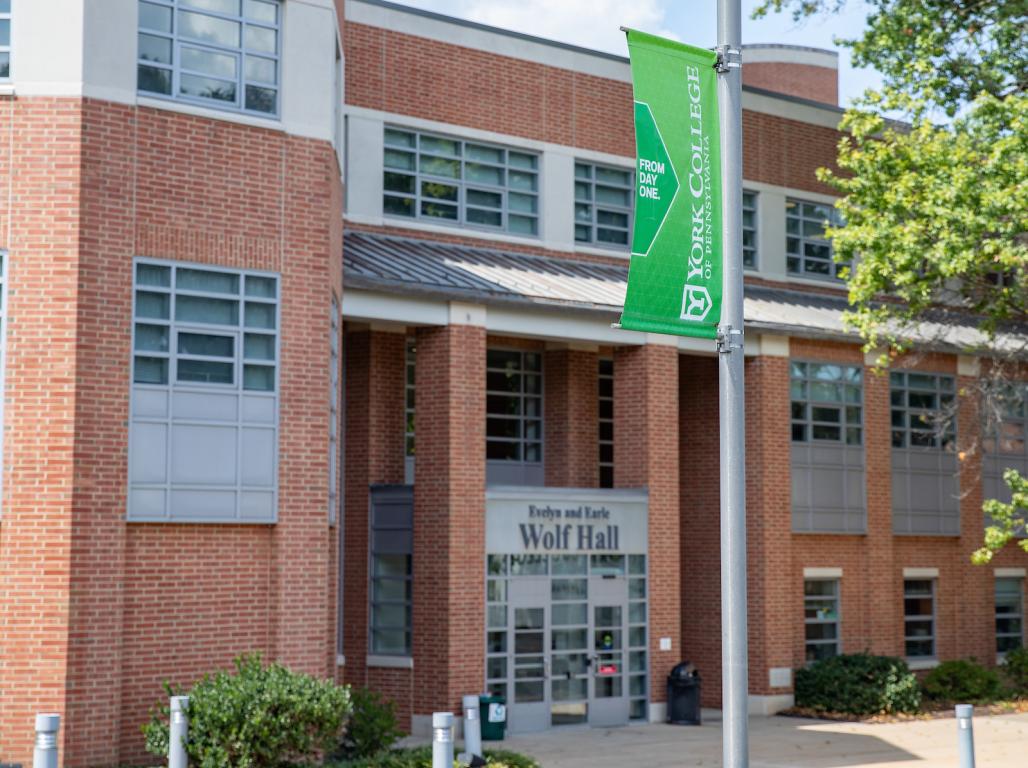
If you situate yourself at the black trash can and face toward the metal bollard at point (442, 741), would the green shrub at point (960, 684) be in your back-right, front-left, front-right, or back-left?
back-left

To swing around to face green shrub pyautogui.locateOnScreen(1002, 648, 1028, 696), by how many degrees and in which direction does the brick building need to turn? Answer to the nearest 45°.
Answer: approximately 90° to its left

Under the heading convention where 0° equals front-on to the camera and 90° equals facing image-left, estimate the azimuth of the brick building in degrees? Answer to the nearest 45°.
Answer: approximately 315°

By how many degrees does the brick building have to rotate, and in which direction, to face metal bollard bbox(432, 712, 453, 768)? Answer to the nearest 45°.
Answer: approximately 45° to its right

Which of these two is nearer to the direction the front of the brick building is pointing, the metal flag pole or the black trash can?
the metal flag pole

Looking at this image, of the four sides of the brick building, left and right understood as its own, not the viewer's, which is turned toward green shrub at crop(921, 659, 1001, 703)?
left
